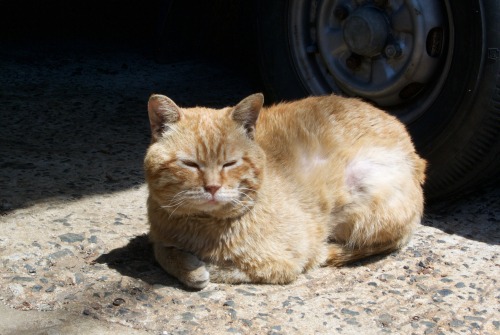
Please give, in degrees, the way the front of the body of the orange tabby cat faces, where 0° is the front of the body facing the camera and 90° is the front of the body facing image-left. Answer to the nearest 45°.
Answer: approximately 45°

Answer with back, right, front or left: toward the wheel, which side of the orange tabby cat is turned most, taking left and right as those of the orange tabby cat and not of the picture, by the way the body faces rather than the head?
back
